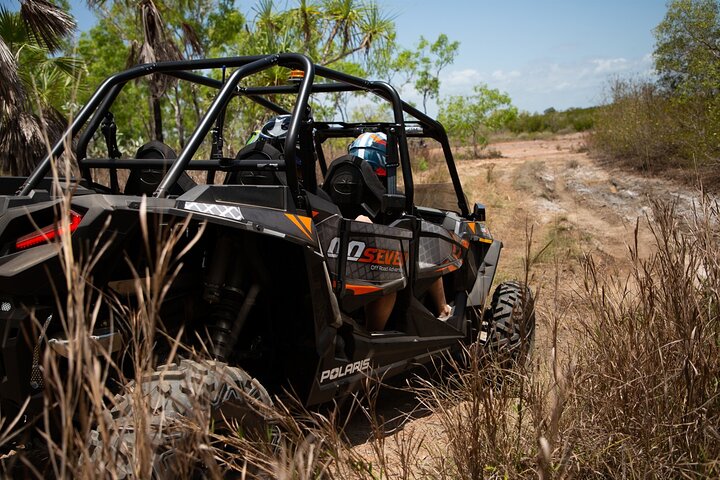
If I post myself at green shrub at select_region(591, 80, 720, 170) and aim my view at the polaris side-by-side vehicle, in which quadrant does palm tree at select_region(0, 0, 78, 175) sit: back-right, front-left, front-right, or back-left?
front-right

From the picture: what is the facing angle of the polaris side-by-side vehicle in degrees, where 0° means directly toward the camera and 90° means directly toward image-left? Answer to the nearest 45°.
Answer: approximately 225°

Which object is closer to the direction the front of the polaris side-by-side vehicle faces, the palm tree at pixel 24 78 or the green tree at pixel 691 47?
the green tree

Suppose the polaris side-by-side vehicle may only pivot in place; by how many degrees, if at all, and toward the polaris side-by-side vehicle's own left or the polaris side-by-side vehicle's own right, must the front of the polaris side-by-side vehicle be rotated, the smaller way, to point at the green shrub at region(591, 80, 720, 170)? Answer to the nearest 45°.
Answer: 0° — it already faces it

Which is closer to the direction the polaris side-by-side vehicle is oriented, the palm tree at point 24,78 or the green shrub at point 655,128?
the green shrub

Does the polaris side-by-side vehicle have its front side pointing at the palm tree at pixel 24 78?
no

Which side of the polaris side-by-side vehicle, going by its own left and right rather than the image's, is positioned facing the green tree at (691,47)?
front
